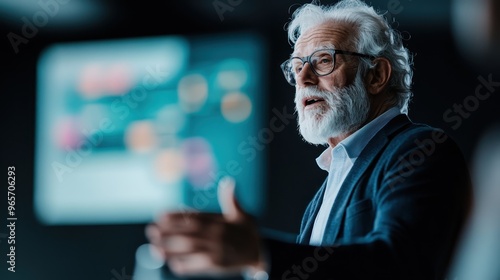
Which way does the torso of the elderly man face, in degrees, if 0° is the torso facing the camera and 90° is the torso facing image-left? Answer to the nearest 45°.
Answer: approximately 45°

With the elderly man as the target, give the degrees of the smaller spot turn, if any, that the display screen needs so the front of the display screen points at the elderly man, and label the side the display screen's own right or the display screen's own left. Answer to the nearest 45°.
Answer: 0° — it already faces them

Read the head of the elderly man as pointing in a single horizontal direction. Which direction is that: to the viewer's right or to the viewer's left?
to the viewer's left

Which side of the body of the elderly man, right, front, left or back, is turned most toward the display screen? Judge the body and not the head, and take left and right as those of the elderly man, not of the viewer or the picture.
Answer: right

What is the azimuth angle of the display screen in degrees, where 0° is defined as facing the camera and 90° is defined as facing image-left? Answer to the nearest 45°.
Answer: approximately 0°
